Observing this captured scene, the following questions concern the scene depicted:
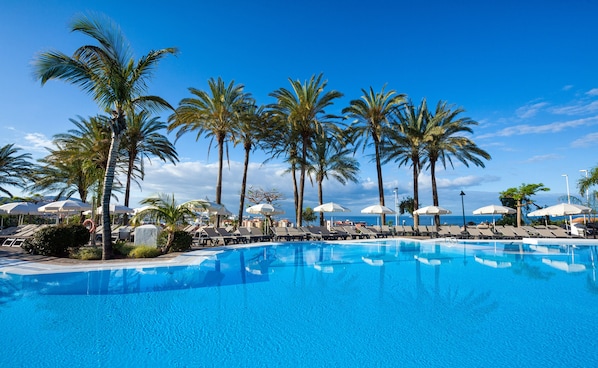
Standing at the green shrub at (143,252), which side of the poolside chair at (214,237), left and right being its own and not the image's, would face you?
right

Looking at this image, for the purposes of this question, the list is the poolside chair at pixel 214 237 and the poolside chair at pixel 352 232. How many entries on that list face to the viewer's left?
0

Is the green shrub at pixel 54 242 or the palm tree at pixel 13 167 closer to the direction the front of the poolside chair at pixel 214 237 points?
the green shrub

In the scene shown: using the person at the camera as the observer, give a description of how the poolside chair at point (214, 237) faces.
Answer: facing the viewer and to the right of the viewer

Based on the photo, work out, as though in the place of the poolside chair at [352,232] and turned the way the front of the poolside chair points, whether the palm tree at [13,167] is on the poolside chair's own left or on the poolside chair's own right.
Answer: on the poolside chair's own right

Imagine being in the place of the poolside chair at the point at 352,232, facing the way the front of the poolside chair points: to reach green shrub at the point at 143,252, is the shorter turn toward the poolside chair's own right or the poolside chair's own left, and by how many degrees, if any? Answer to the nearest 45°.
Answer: approximately 90° to the poolside chair's own right

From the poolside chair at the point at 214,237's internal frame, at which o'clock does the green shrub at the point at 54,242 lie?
The green shrub is roughly at 3 o'clock from the poolside chair.

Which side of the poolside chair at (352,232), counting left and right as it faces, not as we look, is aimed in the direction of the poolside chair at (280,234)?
right
